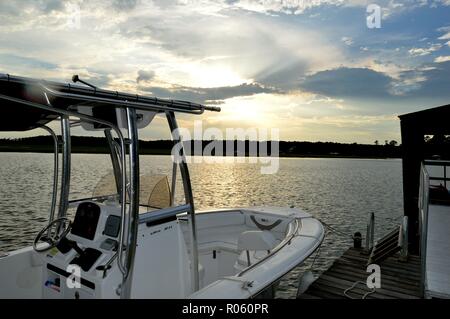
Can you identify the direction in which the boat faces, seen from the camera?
facing away from the viewer and to the right of the viewer

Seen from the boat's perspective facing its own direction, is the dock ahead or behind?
ahead
